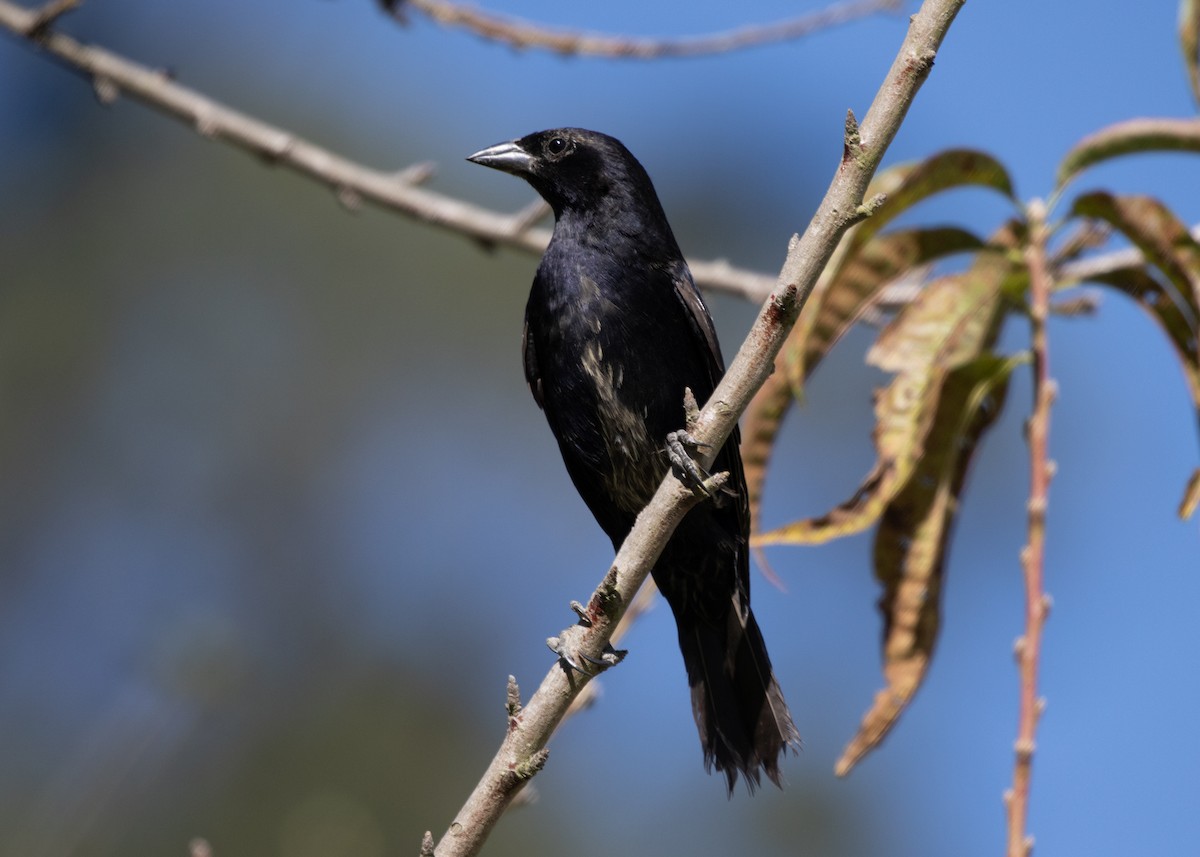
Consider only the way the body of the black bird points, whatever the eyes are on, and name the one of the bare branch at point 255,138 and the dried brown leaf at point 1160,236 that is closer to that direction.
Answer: the bare branch

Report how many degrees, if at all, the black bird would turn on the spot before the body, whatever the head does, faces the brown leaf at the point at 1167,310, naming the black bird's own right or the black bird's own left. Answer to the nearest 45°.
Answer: approximately 90° to the black bird's own left

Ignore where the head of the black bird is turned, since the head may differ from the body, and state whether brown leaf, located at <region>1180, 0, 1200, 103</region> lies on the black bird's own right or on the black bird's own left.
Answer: on the black bird's own left

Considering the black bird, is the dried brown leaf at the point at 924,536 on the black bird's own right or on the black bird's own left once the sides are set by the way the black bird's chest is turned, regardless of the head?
on the black bird's own left

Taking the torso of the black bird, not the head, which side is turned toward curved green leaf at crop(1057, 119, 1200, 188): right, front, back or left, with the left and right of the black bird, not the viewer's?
left
